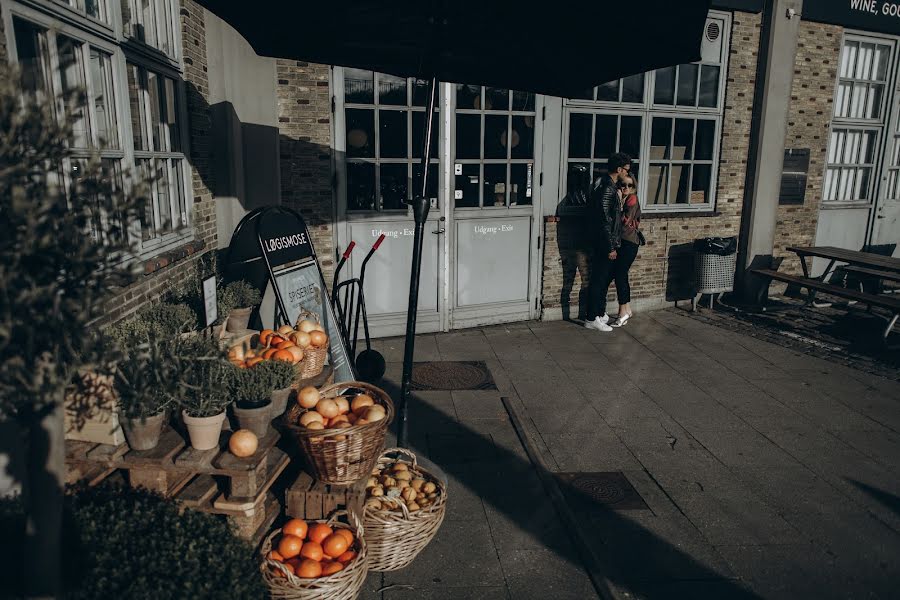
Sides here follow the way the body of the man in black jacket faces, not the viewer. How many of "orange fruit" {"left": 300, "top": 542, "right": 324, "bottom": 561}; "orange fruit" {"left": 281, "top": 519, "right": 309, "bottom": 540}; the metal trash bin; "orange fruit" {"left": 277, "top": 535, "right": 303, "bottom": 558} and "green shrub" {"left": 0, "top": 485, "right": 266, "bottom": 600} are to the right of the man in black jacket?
4

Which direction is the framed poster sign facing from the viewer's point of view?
toward the camera

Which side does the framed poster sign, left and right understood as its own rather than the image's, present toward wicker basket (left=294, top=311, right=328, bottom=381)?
front

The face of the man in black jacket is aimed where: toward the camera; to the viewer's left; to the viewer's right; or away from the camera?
to the viewer's right

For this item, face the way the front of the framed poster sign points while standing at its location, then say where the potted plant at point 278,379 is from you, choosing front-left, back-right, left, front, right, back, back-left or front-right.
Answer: front

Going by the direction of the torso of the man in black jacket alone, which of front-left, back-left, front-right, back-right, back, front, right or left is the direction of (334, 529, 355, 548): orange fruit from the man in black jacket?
right

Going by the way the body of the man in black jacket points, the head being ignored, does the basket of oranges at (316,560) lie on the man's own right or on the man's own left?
on the man's own right

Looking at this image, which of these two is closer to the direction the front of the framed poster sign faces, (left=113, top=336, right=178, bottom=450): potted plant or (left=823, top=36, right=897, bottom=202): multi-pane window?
the potted plant

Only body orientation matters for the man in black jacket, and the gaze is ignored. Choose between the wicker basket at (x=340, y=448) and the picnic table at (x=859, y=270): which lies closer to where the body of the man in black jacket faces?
the picnic table

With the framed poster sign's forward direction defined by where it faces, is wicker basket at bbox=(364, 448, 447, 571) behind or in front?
in front

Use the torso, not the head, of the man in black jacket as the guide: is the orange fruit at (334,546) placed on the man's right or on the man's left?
on the man's right

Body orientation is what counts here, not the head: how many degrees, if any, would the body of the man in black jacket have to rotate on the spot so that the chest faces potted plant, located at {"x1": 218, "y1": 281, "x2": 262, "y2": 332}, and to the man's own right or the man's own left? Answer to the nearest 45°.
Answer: approximately 135° to the man's own right

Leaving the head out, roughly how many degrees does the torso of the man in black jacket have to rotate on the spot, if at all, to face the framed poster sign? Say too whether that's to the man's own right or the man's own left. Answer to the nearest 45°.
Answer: approximately 135° to the man's own right

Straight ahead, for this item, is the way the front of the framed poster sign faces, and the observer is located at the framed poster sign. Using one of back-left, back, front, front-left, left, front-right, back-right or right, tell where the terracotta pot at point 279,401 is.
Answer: front

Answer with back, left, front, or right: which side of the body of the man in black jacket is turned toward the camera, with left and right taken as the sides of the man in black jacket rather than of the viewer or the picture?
right

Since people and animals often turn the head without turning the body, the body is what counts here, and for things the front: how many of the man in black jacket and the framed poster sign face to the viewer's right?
1

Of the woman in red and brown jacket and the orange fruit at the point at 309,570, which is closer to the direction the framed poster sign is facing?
the orange fruit

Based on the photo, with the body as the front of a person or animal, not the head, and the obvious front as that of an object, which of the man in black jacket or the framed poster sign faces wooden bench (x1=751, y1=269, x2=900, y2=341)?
the man in black jacket

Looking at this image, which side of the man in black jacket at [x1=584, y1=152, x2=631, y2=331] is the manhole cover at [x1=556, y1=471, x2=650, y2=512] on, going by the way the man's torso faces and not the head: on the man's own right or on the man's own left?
on the man's own right

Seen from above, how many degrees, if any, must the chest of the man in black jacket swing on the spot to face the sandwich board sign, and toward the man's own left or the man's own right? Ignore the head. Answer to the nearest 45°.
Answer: approximately 135° to the man's own right
